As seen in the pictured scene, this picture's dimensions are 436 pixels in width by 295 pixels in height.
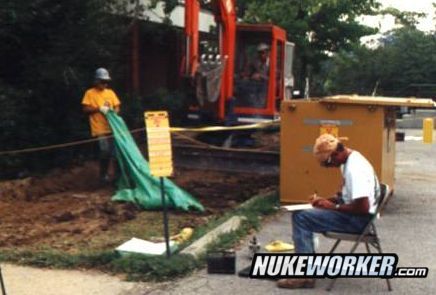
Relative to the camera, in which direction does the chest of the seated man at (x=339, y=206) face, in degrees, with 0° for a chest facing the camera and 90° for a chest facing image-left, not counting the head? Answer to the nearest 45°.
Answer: approximately 90°

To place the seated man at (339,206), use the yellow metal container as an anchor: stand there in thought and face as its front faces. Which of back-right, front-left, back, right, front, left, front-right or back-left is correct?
front

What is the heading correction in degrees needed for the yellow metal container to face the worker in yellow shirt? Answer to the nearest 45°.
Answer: approximately 90° to its right

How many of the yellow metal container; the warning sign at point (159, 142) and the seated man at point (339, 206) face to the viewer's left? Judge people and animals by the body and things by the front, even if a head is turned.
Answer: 1

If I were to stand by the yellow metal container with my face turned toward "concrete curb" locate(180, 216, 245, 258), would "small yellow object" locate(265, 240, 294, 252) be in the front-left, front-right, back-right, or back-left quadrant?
front-left

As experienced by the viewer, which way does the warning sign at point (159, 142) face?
facing the viewer

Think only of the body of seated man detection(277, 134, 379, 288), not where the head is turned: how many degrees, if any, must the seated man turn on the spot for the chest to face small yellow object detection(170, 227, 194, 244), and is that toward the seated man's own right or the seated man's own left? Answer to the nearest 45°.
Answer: approximately 45° to the seated man's own right

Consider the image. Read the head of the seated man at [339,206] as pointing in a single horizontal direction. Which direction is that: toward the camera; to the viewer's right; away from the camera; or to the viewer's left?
to the viewer's left

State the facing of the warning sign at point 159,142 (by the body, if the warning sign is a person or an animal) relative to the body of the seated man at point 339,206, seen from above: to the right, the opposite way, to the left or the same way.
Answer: to the left

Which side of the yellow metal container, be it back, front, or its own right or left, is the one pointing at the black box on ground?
front

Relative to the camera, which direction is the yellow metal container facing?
toward the camera

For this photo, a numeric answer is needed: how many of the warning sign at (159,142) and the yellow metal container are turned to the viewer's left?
0

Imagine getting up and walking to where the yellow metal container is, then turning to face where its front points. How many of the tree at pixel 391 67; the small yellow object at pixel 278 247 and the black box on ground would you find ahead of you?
2

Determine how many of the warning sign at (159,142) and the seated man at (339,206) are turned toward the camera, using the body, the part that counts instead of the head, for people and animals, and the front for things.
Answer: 1

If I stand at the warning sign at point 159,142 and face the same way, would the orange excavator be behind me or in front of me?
behind

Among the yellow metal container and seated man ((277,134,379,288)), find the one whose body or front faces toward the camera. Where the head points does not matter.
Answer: the yellow metal container
